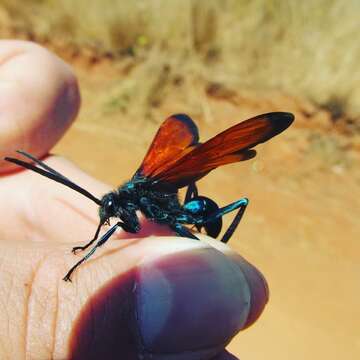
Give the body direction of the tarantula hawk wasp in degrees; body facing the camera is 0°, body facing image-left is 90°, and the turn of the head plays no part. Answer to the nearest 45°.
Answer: approximately 90°
